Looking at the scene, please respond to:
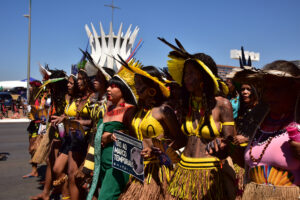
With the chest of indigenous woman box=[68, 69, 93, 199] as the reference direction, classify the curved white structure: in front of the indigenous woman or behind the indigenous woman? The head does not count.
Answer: behind

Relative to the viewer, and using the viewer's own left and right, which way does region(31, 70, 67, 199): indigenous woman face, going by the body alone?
facing to the left of the viewer

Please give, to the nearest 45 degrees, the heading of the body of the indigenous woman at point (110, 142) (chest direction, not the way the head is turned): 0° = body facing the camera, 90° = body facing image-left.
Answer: approximately 45°

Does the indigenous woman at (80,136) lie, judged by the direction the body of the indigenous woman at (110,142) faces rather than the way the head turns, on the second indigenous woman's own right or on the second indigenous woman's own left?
on the second indigenous woman's own right

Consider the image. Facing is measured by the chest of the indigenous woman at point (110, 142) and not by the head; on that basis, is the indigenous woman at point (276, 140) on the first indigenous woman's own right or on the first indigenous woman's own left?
on the first indigenous woman's own left

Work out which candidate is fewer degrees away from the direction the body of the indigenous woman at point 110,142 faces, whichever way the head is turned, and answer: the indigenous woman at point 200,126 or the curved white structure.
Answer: the indigenous woman

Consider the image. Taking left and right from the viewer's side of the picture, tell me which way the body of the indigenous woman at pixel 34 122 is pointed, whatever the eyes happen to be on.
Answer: facing to the left of the viewer

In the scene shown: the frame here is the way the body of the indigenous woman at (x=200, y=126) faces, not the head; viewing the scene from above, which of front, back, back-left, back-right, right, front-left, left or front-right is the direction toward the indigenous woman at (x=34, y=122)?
right

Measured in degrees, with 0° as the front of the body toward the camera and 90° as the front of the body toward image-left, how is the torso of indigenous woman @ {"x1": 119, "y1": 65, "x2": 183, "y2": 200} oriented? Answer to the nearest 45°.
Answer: approximately 45°

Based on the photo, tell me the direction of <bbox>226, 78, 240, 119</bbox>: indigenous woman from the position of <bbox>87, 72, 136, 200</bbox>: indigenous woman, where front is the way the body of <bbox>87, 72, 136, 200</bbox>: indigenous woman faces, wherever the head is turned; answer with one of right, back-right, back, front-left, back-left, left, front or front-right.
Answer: back
